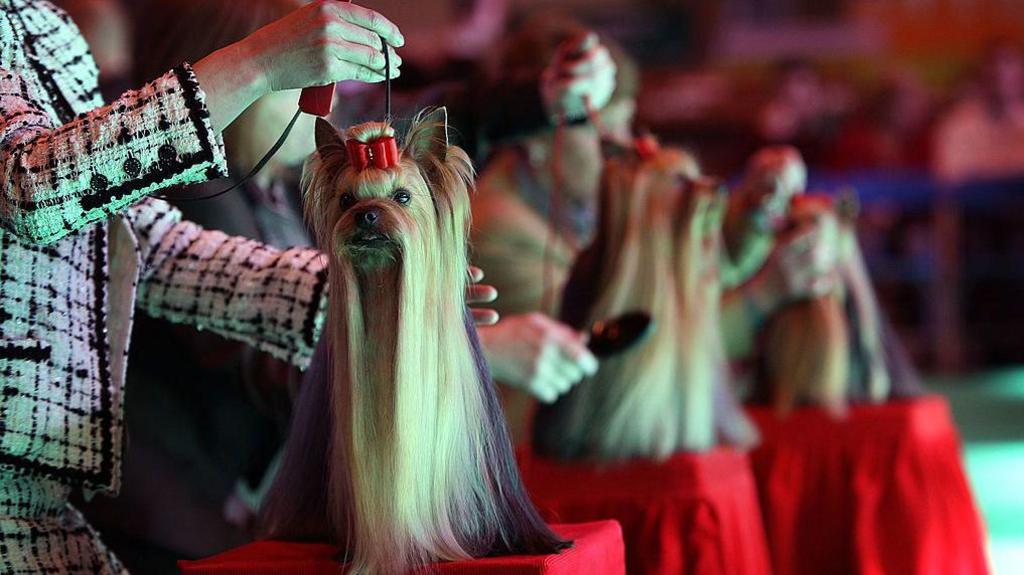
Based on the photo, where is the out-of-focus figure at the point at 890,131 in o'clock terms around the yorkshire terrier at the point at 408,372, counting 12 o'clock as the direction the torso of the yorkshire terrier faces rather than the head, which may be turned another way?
The out-of-focus figure is roughly at 7 o'clock from the yorkshire terrier.

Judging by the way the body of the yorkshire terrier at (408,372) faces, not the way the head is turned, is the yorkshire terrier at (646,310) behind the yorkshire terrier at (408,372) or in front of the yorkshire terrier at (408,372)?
behind

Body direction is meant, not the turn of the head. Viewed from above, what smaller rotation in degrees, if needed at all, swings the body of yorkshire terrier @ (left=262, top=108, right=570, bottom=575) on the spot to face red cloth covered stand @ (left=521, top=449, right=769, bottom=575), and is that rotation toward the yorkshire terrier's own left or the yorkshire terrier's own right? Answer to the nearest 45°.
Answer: approximately 135° to the yorkshire terrier's own left

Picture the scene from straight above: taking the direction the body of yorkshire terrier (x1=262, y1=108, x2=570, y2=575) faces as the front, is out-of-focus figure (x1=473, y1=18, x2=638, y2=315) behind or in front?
behind

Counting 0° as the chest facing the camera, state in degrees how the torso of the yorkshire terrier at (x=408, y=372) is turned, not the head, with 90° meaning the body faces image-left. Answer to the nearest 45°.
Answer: approximately 0°
